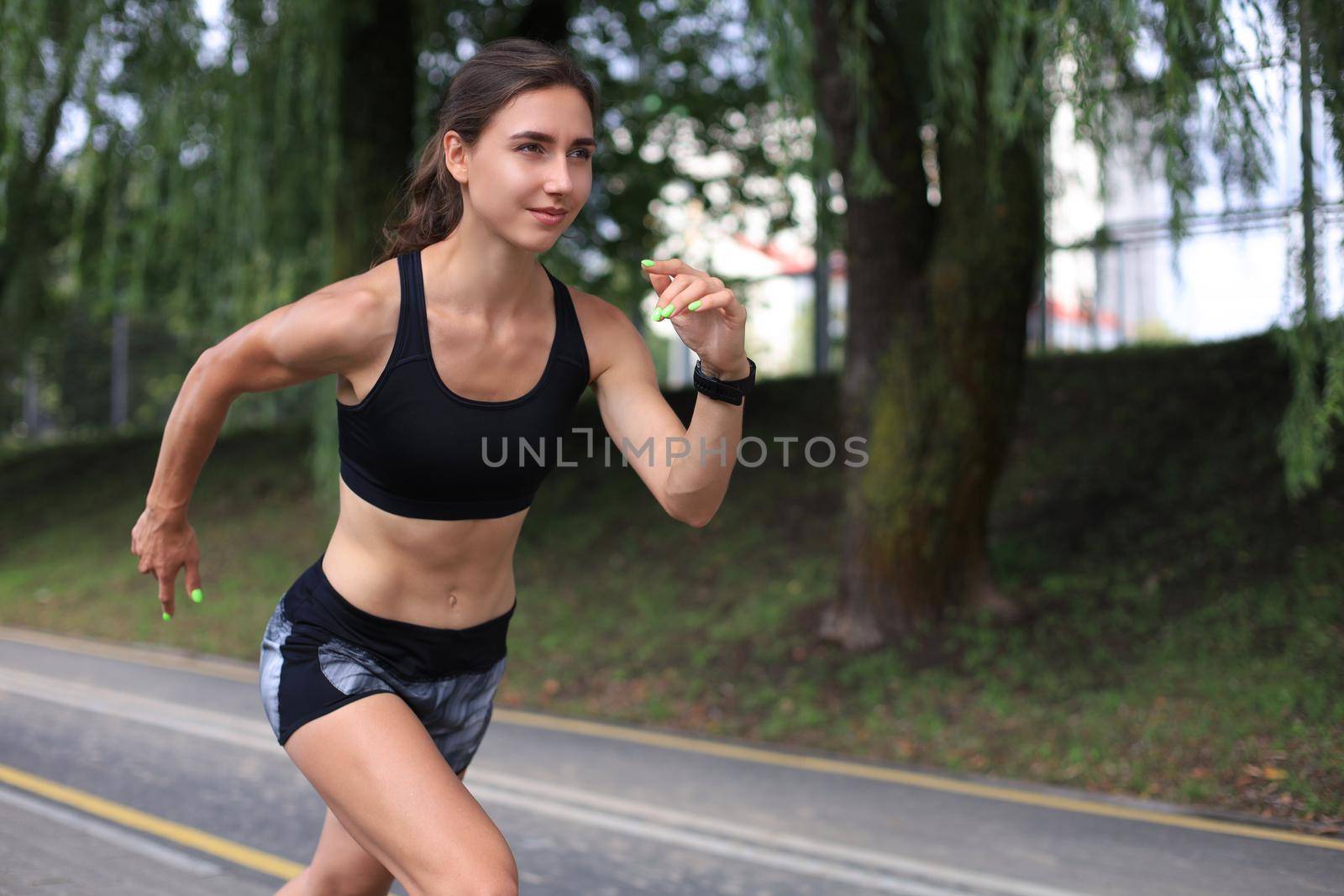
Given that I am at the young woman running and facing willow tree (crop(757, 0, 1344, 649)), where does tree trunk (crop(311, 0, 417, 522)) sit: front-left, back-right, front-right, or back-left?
front-left

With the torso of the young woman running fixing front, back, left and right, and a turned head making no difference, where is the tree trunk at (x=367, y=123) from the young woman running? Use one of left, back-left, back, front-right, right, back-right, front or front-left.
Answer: back-left

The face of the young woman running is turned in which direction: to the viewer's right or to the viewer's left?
to the viewer's right

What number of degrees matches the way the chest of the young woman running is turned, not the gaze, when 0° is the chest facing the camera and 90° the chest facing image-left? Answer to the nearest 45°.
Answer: approximately 315°

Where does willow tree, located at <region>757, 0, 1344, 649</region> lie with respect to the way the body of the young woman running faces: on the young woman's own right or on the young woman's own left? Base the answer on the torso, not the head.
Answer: on the young woman's own left
